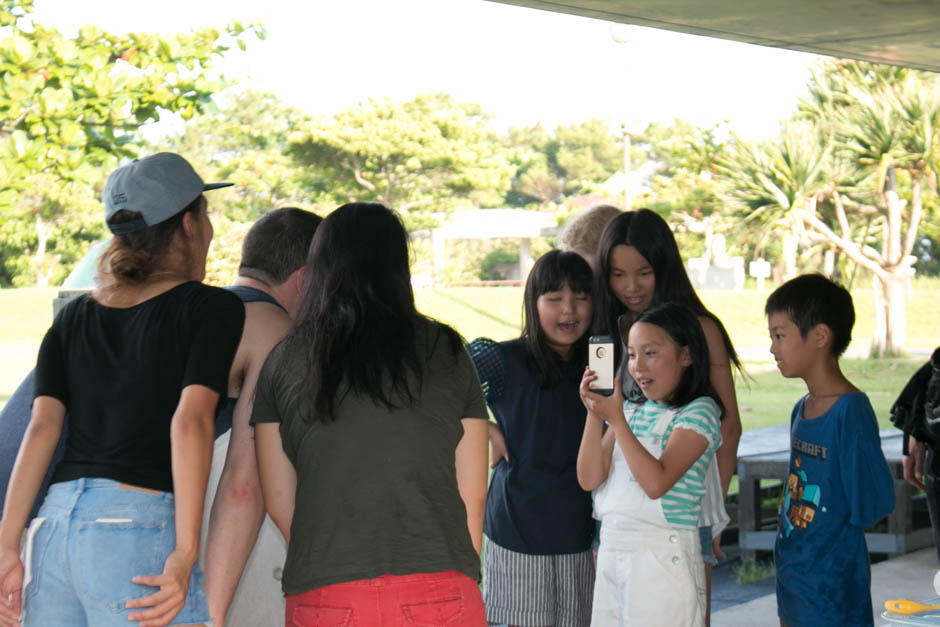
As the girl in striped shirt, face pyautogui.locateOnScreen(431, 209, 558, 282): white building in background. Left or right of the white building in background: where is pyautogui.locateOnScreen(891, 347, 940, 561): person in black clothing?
right

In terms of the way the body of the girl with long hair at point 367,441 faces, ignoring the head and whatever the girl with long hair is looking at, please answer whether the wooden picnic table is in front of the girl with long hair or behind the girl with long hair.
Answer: in front

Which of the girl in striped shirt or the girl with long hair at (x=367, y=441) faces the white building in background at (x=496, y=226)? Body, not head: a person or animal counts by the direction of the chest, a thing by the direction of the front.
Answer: the girl with long hair

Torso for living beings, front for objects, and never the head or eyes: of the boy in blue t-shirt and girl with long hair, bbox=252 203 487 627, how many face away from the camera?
1

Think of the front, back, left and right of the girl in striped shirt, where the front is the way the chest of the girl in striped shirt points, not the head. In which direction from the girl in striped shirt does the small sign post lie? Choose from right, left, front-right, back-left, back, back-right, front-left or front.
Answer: back-right

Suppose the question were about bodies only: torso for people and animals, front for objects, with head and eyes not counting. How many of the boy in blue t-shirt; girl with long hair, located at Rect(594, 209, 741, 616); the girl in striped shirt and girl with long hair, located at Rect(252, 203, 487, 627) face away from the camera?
1

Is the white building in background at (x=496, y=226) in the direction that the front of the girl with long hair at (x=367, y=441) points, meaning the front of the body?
yes

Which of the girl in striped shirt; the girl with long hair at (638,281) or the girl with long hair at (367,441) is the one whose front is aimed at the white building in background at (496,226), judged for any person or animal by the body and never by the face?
the girl with long hair at (367,441)

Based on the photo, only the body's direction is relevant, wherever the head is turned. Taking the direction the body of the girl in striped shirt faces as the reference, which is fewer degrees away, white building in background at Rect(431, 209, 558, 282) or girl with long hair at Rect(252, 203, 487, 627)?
the girl with long hair

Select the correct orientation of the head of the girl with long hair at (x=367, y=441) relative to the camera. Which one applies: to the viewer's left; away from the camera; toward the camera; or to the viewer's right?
away from the camera

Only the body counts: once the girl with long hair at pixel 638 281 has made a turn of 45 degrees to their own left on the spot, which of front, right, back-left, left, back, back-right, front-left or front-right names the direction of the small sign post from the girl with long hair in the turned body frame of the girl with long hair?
back

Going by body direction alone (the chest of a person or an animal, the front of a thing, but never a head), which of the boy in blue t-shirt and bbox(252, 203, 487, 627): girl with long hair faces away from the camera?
the girl with long hair

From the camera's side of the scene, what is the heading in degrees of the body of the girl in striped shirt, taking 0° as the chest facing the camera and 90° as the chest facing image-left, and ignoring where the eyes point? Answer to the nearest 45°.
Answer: approximately 45°

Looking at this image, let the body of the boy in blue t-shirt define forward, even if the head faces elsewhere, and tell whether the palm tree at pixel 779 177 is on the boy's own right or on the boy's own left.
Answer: on the boy's own right

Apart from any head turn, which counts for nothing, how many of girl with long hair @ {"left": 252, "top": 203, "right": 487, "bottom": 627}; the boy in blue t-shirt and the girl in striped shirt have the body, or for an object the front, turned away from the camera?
1

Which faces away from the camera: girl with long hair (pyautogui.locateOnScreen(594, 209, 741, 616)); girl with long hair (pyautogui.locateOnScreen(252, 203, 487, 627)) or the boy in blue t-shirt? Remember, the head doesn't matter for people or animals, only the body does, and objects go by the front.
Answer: girl with long hair (pyautogui.locateOnScreen(252, 203, 487, 627))
